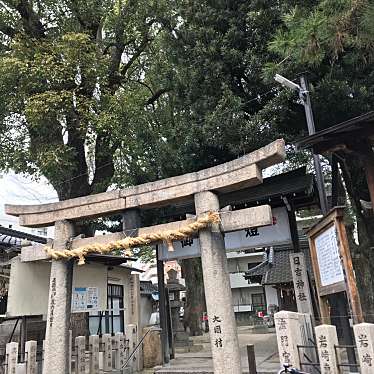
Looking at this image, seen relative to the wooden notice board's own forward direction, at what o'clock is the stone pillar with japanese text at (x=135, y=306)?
The stone pillar with japanese text is roughly at 3 o'clock from the wooden notice board.

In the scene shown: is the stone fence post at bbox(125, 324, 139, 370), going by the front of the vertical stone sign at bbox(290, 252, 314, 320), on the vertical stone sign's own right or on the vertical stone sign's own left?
on the vertical stone sign's own right

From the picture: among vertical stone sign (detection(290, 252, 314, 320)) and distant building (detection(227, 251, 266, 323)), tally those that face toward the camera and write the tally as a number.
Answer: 2

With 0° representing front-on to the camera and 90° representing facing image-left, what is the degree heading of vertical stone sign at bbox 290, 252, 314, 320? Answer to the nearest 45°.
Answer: approximately 0°

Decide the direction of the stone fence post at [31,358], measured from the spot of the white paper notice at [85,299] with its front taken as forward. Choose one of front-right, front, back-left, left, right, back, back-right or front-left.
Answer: front-right

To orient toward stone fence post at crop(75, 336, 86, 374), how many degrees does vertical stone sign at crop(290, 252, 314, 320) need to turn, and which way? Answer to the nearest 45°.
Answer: approximately 90° to its right

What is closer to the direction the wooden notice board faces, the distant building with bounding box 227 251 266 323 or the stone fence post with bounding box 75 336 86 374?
the stone fence post

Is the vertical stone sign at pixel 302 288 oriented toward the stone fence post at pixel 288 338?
yes
